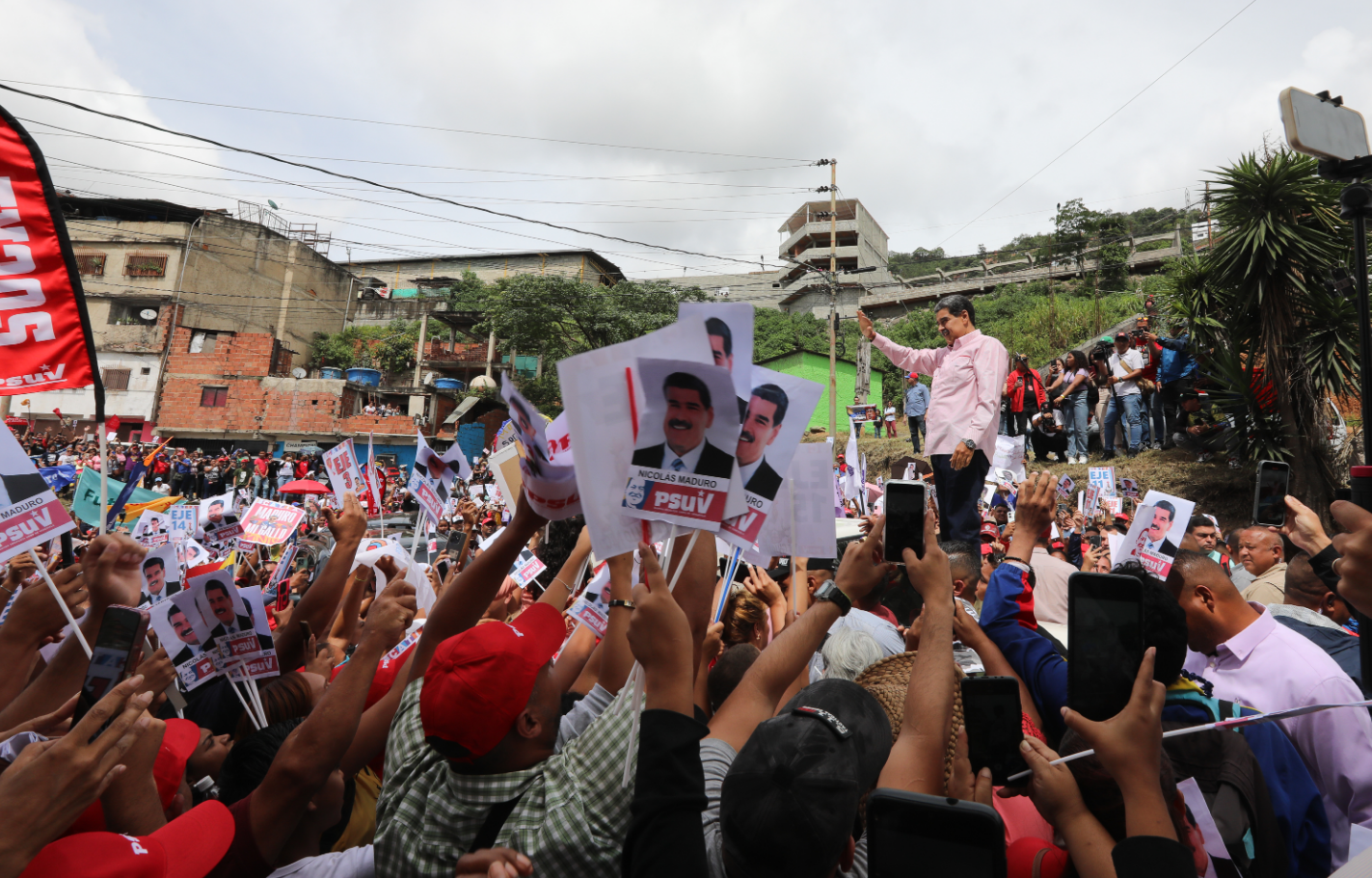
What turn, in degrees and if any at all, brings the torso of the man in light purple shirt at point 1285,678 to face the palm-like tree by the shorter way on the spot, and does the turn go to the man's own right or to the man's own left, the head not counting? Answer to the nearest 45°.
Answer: approximately 90° to the man's own right

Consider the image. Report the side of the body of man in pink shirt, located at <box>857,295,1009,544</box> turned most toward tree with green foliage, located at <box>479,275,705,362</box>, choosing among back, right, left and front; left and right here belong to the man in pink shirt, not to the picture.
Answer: right

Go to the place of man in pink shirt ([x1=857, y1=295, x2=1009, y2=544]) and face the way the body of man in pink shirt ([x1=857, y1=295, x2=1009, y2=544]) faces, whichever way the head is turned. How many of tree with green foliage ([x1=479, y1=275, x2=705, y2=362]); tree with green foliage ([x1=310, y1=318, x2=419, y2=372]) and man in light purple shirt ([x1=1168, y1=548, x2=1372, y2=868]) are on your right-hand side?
2

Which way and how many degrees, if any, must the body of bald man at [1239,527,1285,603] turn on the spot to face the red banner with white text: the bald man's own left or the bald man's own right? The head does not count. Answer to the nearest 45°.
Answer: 0° — they already face it

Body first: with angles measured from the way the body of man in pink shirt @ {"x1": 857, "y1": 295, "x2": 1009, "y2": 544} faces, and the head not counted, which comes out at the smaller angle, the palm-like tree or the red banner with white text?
the red banner with white text

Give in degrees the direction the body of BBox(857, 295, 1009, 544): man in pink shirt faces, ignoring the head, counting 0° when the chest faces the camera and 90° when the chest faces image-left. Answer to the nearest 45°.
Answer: approximately 45°

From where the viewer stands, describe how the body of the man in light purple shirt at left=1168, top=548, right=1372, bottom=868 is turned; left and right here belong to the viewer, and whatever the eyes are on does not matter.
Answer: facing to the left of the viewer

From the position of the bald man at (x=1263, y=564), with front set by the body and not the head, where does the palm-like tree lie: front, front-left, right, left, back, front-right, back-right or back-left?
back-right
